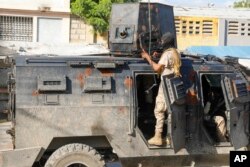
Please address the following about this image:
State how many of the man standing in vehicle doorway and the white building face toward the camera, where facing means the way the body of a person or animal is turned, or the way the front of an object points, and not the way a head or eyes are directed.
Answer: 1

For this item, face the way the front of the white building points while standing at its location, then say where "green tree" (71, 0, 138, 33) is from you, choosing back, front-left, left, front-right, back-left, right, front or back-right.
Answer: left

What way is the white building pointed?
toward the camera

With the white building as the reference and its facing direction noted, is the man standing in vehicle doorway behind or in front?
in front
